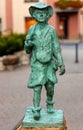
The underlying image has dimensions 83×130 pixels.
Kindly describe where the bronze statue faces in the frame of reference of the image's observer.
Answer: facing the viewer
